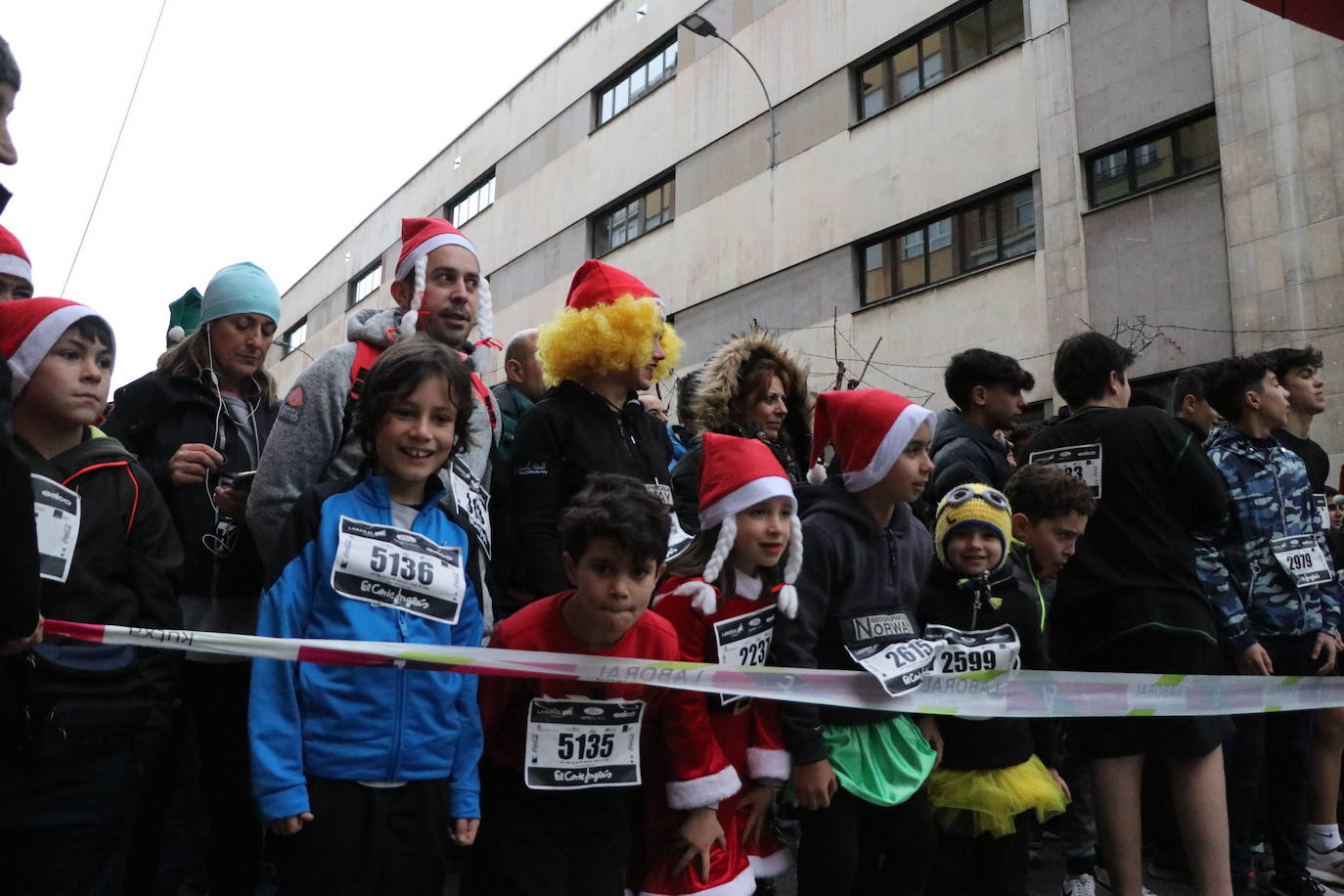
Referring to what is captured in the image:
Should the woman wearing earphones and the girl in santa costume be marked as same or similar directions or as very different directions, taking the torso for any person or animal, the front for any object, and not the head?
same or similar directions

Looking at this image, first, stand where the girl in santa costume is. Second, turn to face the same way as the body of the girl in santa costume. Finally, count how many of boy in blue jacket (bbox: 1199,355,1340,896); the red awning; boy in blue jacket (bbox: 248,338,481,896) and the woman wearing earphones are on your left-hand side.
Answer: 2

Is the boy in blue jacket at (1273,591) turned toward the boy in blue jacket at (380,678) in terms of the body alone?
no

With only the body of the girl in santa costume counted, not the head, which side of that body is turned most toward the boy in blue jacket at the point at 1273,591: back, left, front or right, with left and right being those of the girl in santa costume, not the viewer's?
left

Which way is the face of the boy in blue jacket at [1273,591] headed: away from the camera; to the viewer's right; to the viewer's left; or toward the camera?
to the viewer's right

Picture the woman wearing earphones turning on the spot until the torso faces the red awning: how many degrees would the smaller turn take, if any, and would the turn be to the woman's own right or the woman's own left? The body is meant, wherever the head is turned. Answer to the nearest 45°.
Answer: approximately 45° to the woman's own left

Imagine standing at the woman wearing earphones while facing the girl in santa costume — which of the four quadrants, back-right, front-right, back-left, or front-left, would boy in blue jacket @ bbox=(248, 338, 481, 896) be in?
front-right

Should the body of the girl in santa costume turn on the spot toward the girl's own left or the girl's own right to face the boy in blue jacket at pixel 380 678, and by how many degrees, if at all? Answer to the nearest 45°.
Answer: approximately 90° to the girl's own right

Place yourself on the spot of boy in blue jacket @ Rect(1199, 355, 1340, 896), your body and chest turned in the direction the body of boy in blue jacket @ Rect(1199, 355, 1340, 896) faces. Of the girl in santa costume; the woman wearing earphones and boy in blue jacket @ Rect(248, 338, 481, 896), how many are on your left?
0

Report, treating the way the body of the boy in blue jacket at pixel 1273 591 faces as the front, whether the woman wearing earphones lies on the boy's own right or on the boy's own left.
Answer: on the boy's own right

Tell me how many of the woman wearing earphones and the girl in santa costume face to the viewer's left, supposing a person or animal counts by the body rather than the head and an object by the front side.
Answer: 0

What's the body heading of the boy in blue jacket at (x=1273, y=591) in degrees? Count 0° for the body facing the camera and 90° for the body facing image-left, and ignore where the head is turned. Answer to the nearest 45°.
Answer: approximately 315°

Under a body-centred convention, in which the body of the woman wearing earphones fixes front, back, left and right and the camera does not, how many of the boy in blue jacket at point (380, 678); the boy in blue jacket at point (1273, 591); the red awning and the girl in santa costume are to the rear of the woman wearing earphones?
0

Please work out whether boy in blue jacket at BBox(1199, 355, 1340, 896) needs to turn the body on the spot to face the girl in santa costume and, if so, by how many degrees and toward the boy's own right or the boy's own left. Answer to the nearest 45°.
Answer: approximately 90° to the boy's own right

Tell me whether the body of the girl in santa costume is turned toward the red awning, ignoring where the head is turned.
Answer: no

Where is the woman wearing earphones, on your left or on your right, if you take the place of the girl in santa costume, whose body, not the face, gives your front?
on your right

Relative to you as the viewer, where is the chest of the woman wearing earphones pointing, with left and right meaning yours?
facing the viewer and to the right of the viewer
